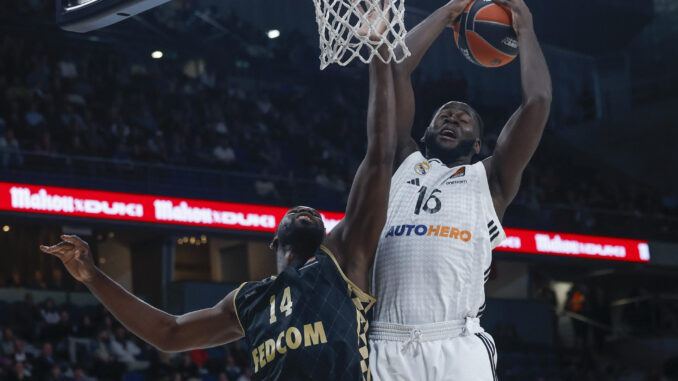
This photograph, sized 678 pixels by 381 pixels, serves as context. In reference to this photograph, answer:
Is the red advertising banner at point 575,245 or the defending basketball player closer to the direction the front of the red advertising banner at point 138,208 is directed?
the defending basketball player

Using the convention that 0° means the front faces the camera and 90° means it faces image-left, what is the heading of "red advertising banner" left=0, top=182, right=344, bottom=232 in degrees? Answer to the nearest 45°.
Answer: approximately 0°
